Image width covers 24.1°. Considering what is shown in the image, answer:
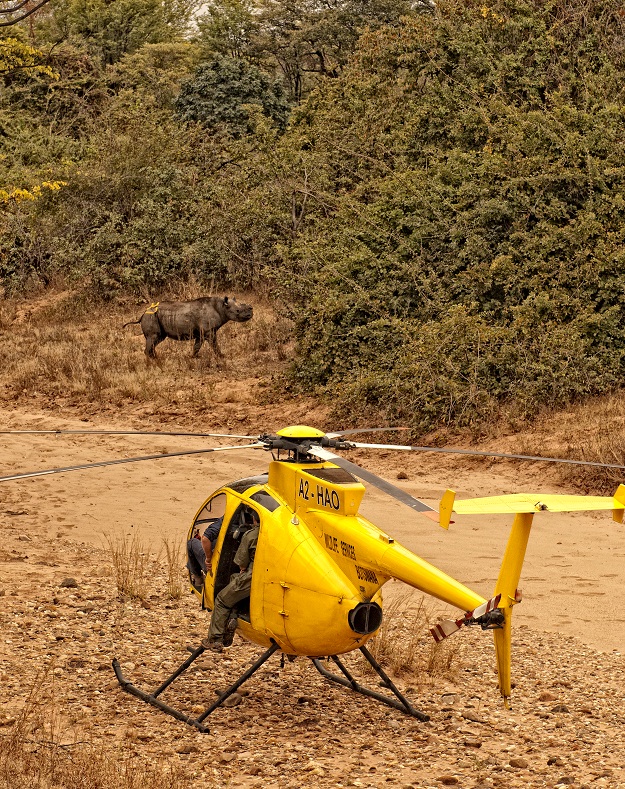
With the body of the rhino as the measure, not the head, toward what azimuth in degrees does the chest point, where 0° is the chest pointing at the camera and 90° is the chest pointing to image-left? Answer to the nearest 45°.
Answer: approximately 270°

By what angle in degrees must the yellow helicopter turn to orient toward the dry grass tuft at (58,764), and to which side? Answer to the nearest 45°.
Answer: approximately 45° to its left

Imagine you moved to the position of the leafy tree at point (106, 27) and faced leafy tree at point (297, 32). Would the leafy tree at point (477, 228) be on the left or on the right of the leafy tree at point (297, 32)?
right

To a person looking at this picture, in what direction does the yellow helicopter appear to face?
facing away from the viewer and to the left of the viewer

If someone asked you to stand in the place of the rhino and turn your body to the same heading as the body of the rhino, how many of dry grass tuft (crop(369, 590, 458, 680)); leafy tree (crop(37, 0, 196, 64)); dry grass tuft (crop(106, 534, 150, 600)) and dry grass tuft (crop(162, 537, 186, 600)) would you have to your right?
3

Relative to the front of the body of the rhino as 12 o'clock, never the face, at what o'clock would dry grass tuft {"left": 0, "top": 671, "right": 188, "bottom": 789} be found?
The dry grass tuft is roughly at 3 o'clock from the rhino.

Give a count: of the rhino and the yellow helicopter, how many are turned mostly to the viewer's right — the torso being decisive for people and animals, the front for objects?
1

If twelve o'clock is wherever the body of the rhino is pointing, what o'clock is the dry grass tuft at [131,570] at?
The dry grass tuft is roughly at 3 o'clock from the rhino.

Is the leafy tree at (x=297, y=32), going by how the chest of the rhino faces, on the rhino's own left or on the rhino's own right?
on the rhino's own left
